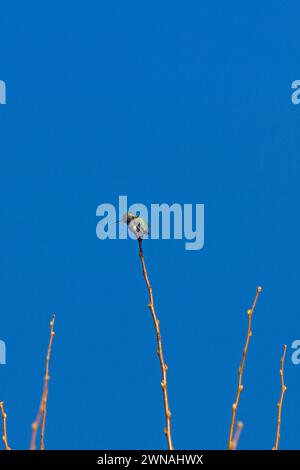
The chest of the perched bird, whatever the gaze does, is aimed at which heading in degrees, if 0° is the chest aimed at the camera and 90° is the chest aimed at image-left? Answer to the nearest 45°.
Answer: approximately 90°
